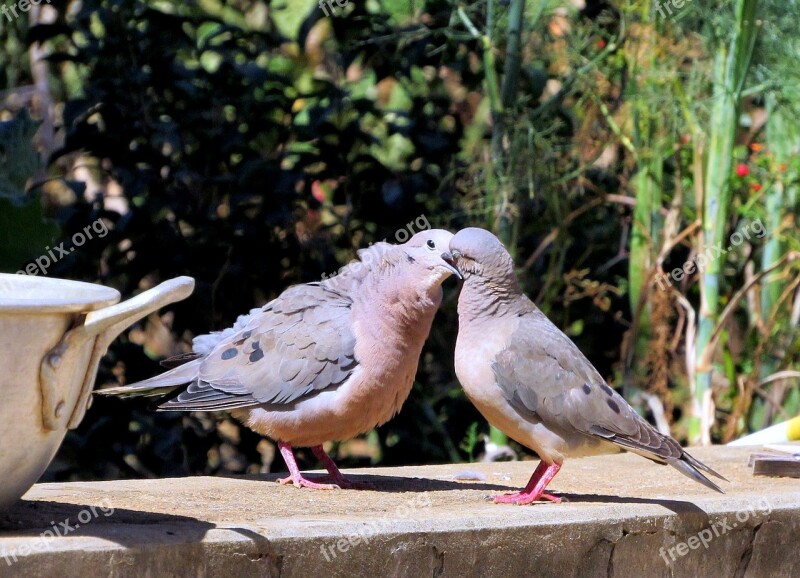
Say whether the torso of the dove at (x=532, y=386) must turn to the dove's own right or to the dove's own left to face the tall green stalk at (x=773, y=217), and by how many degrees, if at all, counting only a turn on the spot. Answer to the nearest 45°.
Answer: approximately 90° to the dove's own right

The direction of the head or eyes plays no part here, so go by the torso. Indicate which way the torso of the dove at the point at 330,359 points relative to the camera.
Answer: to the viewer's right

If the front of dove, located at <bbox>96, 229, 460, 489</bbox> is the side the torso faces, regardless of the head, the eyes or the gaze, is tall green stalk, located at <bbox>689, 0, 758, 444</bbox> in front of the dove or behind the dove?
in front

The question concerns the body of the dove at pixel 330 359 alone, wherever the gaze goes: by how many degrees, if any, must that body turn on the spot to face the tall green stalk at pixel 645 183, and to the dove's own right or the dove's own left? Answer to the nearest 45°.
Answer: approximately 45° to the dove's own left

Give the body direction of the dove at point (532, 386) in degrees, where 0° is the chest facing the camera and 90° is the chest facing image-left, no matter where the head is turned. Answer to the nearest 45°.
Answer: approximately 90°

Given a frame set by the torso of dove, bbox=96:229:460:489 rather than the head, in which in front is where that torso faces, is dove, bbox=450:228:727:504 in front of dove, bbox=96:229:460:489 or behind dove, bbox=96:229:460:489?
in front

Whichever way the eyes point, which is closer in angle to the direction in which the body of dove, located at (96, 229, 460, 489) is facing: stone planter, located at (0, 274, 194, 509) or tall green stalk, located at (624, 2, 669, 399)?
the tall green stalk

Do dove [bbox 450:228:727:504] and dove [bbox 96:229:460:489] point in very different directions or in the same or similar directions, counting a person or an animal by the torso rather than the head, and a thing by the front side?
very different directions

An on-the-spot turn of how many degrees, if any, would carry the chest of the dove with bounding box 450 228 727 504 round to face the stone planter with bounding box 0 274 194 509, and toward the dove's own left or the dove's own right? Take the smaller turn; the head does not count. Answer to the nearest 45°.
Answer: approximately 45° to the dove's own left

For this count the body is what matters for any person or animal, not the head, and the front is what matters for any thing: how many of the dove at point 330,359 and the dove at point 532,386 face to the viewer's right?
1
